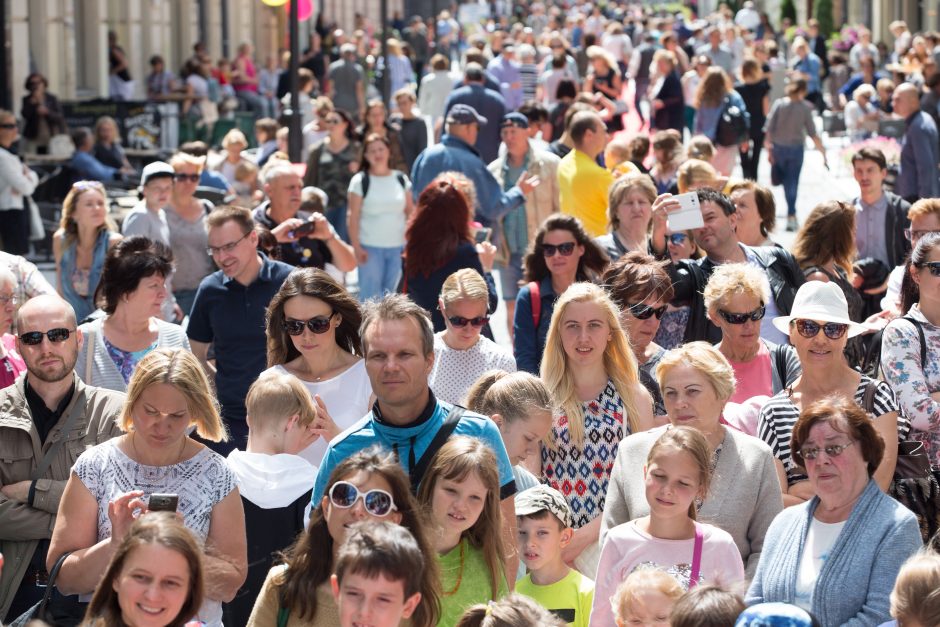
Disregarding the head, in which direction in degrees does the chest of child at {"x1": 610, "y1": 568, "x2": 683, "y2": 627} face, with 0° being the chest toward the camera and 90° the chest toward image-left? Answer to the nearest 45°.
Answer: approximately 0°

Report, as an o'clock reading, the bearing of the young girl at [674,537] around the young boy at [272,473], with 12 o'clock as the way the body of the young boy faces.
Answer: The young girl is roughly at 3 o'clock from the young boy.

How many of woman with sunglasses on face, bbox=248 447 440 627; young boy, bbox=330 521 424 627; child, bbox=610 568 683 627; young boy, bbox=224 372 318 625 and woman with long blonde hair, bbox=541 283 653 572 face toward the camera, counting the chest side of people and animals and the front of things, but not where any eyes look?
4

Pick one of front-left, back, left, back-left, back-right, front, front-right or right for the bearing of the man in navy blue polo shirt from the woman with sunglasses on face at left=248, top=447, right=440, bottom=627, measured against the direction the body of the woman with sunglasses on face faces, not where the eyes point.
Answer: back

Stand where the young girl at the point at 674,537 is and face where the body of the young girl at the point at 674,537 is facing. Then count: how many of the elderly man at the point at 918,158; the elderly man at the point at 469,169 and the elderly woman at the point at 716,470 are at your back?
3

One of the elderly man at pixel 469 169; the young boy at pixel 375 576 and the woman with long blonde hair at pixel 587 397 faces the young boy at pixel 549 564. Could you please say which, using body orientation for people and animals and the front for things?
the woman with long blonde hair

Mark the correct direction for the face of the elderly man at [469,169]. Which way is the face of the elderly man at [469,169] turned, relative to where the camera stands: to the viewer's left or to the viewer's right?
to the viewer's right

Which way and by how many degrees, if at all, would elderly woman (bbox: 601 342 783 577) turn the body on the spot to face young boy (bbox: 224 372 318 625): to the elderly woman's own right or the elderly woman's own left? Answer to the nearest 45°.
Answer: approximately 45° to the elderly woman's own right

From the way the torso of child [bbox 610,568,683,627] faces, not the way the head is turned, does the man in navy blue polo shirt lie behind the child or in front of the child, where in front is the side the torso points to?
behind

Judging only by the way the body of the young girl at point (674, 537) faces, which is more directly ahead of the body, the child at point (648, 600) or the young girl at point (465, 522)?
the child

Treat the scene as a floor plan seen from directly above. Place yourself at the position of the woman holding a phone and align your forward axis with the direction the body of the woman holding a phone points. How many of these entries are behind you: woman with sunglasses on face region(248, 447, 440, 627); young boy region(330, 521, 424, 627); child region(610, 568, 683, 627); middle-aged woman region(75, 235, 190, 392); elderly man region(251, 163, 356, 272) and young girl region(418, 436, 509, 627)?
2
